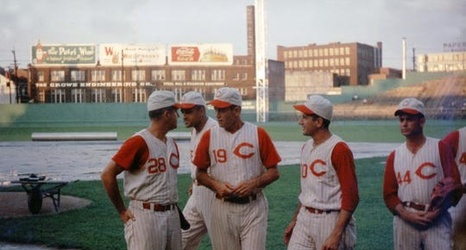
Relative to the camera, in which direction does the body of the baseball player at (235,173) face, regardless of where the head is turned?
toward the camera

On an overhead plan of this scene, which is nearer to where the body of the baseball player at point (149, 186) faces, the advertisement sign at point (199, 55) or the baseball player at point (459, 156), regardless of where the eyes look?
the baseball player

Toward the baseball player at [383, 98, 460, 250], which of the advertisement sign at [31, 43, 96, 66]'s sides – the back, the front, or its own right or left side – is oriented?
front

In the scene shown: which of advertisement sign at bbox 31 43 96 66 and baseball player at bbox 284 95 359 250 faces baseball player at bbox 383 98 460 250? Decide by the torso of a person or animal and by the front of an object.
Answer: the advertisement sign

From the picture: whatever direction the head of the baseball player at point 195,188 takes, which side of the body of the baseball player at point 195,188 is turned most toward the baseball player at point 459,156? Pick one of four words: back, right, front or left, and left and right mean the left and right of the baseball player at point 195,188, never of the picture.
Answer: left

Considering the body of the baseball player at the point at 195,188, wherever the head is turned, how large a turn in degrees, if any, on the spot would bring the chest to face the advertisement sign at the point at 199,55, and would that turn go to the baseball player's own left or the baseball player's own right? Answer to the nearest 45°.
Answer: approximately 135° to the baseball player's own right

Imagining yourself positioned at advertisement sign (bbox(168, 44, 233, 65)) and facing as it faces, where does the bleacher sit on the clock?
The bleacher is roughly at 10 o'clock from the advertisement sign.

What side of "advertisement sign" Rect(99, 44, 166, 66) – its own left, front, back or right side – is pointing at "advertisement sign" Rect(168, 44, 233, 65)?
left

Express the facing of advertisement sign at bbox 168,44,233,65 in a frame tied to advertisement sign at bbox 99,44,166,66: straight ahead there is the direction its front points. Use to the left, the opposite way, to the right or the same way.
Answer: the same way

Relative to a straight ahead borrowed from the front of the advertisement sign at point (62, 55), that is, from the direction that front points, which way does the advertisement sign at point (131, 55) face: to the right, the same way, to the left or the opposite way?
the same way

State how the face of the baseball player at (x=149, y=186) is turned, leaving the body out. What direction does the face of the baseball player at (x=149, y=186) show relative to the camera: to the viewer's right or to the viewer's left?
to the viewer's right

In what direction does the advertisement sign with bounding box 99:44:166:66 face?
toward the camera

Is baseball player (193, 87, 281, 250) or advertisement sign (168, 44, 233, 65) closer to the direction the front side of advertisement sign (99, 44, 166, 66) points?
the baseball player

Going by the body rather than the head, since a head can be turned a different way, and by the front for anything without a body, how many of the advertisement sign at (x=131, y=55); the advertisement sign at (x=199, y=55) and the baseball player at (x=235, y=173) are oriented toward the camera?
3

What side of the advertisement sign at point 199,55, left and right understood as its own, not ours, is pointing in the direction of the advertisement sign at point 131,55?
right

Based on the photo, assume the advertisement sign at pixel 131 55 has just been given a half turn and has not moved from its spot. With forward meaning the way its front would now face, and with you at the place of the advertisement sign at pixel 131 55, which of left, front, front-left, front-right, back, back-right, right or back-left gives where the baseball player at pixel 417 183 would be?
back
